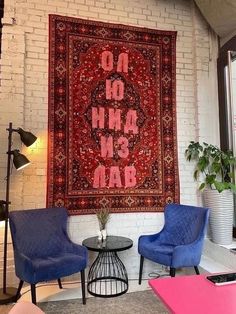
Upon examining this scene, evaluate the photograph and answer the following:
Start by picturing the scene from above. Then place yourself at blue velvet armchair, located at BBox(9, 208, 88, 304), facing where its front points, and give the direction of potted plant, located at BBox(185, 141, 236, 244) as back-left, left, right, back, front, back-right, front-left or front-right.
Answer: front-left

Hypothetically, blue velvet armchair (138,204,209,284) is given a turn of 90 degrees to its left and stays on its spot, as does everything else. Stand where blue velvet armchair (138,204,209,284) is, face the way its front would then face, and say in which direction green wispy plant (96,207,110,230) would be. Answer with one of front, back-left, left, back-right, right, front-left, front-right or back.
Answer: back-right

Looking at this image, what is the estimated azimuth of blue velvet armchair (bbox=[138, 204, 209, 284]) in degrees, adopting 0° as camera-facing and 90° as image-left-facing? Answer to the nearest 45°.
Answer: approximately 45°

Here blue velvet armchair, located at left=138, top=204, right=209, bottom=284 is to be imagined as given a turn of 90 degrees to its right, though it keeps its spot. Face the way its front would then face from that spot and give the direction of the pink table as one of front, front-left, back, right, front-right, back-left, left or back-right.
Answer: back-left

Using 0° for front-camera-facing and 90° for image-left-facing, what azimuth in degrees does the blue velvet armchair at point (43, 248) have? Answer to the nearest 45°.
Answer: approximately 315°

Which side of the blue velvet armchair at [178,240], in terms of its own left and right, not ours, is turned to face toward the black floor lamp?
front

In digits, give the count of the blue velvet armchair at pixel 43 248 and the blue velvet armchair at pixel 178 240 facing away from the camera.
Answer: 0
